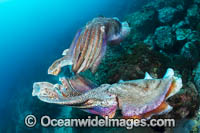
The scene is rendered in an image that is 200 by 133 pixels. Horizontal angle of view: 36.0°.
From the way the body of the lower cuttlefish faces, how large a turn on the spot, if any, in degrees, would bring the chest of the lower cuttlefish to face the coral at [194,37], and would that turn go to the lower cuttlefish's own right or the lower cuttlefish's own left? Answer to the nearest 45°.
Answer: approximately 135° to the lower cuttlefish's own right

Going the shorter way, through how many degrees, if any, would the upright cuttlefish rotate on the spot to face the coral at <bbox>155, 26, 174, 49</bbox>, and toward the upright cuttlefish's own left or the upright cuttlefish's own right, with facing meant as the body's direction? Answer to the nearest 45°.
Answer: approximately 180°

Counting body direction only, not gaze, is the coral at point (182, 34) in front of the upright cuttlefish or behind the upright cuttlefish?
behind

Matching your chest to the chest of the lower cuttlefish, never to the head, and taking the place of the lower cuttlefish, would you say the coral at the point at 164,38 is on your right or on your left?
on your right

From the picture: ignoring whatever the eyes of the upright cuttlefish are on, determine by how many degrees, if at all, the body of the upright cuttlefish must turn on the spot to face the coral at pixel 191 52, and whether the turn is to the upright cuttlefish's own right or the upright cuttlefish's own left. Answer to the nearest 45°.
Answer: approximately 180°

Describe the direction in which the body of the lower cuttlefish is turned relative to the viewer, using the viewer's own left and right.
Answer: facing to the left of the viewer
